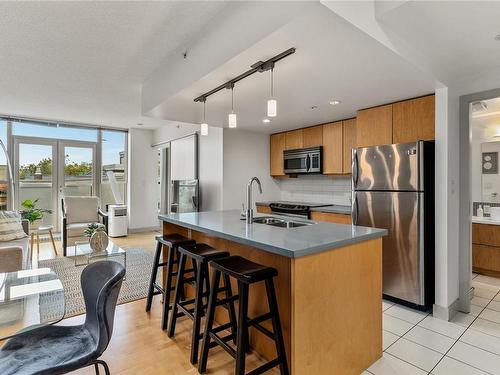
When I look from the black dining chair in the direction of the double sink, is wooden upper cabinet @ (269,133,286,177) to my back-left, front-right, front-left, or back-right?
front-left

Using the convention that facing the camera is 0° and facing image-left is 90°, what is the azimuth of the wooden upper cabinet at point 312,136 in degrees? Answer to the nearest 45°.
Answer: approximately 45°

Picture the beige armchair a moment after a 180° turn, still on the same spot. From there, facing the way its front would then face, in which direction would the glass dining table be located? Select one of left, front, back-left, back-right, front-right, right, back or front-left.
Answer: back

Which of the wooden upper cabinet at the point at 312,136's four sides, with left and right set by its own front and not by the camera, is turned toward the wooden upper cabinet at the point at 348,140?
left

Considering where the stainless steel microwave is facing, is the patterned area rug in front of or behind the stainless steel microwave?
in front

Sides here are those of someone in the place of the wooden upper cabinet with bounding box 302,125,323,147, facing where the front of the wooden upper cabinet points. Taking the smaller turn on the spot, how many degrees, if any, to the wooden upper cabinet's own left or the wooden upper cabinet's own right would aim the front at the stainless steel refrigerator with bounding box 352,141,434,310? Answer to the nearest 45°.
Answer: approximately 90° to the wooden upper cabinet's own left

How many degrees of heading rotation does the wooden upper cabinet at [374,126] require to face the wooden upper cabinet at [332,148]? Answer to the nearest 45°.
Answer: approximately 90° to its right

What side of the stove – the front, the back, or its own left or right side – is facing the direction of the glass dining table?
front

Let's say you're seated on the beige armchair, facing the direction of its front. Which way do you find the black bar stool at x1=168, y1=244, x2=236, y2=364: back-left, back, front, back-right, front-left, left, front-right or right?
front

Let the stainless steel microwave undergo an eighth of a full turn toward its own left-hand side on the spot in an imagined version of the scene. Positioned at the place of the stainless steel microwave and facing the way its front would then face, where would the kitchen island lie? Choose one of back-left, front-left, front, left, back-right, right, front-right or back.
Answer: front

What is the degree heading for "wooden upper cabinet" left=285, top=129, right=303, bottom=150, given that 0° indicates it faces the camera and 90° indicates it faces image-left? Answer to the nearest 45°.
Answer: approximately 45°

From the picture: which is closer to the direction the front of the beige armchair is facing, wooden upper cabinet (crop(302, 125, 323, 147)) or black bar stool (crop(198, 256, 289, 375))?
the black bar stool

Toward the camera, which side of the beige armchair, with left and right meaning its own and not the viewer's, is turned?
front

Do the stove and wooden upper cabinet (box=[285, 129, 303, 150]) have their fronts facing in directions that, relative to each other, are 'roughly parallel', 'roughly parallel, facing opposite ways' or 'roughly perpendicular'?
roughly parallel
